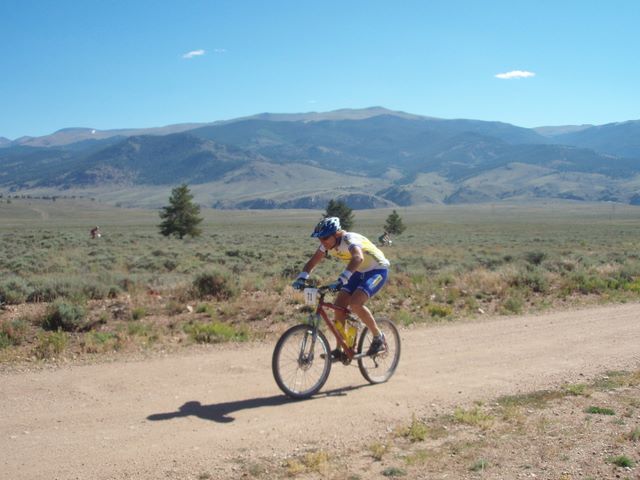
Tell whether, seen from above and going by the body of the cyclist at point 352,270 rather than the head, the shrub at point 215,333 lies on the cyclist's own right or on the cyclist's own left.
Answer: on the cyclist's own right

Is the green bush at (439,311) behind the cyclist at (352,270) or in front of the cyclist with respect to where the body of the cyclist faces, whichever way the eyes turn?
behind

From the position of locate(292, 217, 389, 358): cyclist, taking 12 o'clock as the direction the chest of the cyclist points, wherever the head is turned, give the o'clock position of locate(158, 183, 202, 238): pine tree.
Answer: The pine tree is roughly at 4 o'clock from the cyclist.

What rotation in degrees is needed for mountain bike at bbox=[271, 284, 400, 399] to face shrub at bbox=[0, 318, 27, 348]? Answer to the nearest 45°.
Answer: approximately 90° to its right
